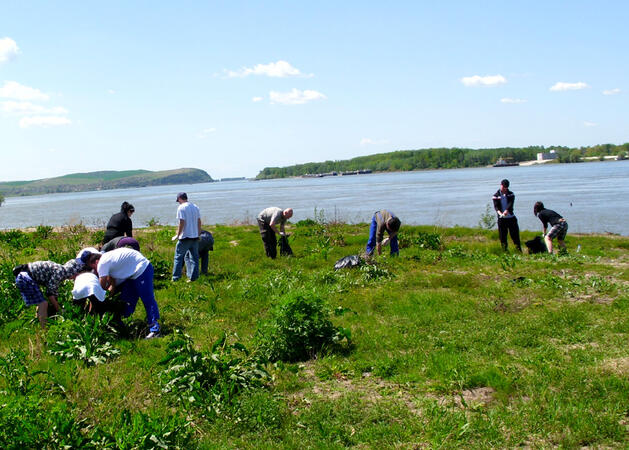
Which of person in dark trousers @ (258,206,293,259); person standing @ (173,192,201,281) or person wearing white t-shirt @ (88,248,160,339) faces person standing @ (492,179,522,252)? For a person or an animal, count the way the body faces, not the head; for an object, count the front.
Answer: the person in dark trousers

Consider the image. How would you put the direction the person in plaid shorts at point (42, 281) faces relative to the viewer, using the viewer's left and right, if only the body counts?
facing to the right of the viewer

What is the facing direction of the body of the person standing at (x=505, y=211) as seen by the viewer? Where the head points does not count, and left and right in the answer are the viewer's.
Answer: facing the viewer

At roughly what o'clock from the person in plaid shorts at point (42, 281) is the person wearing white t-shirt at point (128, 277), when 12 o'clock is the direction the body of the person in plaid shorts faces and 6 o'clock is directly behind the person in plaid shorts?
The person wearing white t-shirt is roughly at 1 o'clock from the person in plaid shorts.

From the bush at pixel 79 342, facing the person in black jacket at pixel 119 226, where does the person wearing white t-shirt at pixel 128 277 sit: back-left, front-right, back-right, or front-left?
front-right

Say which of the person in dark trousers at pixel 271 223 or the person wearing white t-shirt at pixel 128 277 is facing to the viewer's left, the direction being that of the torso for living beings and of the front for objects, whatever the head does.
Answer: the person wearing white t-shirt

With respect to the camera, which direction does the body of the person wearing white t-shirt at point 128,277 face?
to the viewer's left

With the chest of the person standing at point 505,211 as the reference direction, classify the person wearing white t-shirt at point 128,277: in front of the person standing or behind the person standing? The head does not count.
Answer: in front

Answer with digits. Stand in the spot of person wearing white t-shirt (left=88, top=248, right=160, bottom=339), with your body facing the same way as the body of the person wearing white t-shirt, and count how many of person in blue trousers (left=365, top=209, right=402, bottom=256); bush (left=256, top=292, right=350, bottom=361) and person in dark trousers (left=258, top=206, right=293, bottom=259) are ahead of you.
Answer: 0

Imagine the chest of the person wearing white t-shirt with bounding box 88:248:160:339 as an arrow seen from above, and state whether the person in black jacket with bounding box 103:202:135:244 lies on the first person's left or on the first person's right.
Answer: on the first person's right

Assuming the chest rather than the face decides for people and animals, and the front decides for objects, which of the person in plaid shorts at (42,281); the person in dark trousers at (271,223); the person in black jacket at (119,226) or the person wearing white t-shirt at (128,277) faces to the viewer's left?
the person wearing white t-shirt

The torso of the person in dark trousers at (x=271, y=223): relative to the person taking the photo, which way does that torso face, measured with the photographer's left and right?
facing to the right of the viewer

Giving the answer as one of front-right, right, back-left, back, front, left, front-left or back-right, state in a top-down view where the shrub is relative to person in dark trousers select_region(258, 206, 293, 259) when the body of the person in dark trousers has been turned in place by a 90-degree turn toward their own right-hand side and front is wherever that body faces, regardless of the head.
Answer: front
